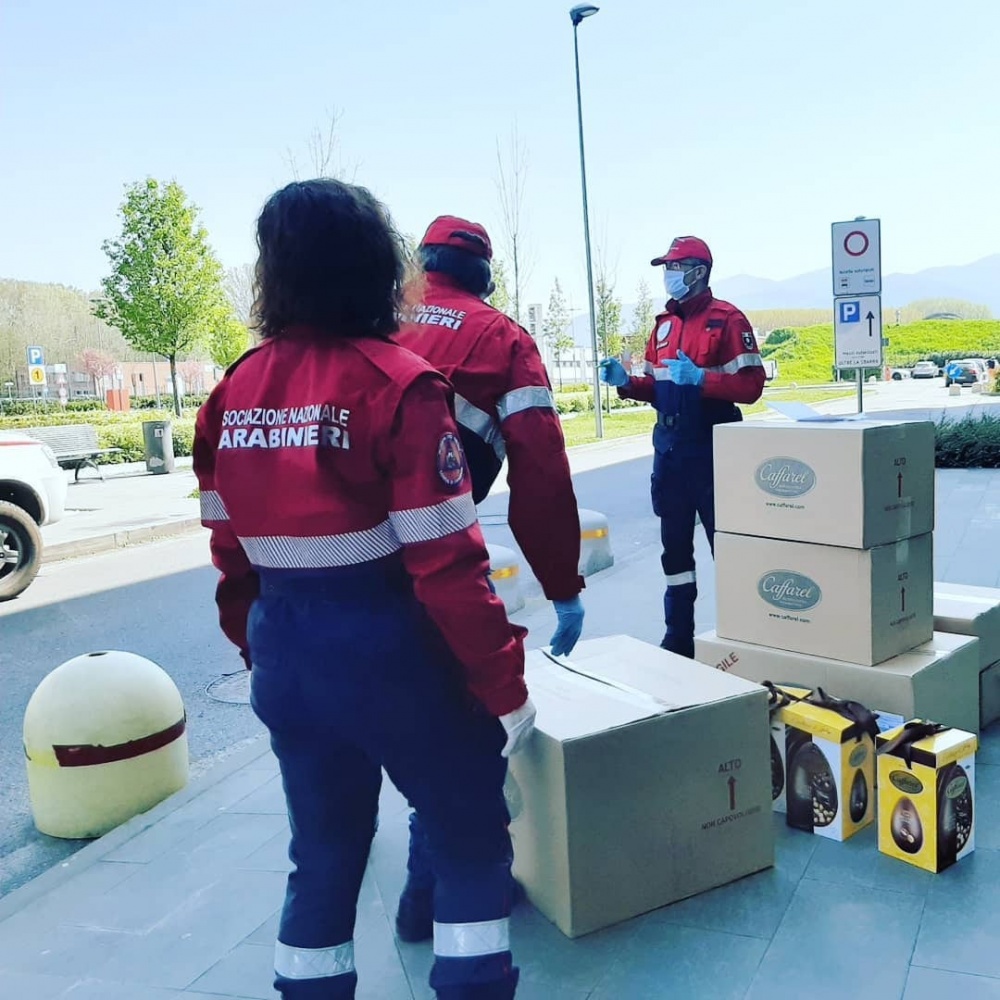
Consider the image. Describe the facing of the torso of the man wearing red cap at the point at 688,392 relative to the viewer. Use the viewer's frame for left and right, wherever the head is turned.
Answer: facing the viewer and to the left of the viewer

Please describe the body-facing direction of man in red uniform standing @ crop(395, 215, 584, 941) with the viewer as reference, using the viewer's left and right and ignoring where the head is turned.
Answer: facing away from the viewer and to the right of the viewer

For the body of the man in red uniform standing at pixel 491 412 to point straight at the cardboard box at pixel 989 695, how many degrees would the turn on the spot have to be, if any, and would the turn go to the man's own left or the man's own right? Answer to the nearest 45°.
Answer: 0° — they already face it

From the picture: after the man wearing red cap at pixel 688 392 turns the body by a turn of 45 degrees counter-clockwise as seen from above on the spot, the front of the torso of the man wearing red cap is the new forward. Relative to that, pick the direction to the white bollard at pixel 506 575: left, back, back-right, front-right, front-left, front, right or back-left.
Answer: back-right

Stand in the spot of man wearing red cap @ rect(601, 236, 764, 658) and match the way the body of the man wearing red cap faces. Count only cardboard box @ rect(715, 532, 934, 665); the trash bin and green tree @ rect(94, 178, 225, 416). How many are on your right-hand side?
2

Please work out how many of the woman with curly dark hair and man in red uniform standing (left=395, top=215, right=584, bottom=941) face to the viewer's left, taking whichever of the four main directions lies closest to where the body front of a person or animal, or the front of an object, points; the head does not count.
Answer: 0

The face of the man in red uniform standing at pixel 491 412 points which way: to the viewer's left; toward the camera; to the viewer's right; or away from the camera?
away from the camera

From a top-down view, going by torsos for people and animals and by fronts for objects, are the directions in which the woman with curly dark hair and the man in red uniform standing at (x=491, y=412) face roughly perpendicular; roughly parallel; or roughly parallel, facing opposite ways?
roughly parallel

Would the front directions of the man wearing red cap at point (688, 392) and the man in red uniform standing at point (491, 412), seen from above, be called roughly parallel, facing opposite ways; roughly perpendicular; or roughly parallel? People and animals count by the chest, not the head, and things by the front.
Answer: roughly parallel, facing opposite ways

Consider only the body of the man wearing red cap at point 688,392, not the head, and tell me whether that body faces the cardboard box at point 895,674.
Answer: no

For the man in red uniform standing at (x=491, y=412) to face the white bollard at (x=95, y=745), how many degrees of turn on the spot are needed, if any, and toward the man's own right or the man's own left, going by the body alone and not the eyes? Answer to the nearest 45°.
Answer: approximately 90° to the man's own left

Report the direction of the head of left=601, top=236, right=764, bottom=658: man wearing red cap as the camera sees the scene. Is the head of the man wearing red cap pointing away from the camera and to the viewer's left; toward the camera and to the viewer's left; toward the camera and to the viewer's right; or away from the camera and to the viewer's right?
toward the camera and to the viewer's left

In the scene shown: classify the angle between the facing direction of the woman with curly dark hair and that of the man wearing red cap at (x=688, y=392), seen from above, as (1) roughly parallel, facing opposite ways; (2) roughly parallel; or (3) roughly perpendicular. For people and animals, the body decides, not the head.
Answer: roughly parallel, facing opposite ways

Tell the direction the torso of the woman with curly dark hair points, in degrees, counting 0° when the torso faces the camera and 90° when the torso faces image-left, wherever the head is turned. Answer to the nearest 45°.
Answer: approximately 225°

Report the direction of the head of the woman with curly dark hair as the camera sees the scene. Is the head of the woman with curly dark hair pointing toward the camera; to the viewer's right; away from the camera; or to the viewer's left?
away from the camera
